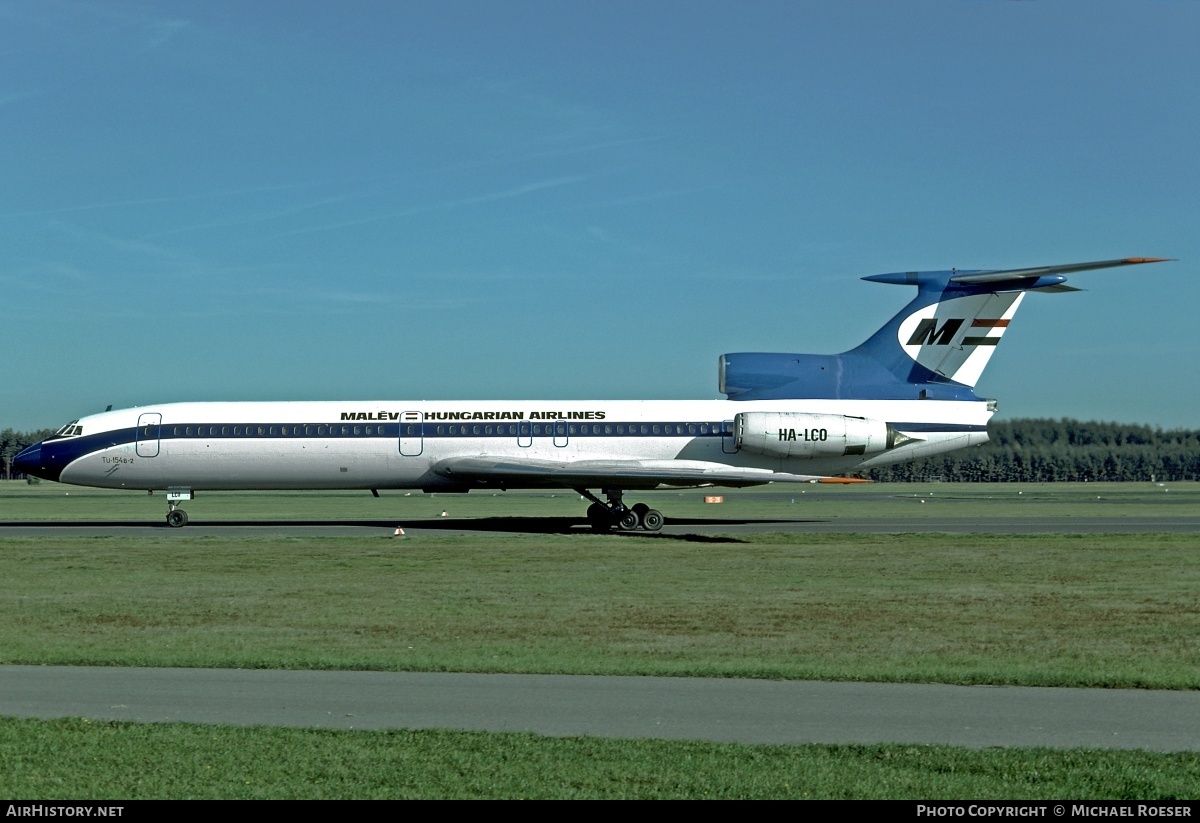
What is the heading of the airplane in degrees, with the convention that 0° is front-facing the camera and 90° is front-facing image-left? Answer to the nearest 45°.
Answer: approximately 90°
